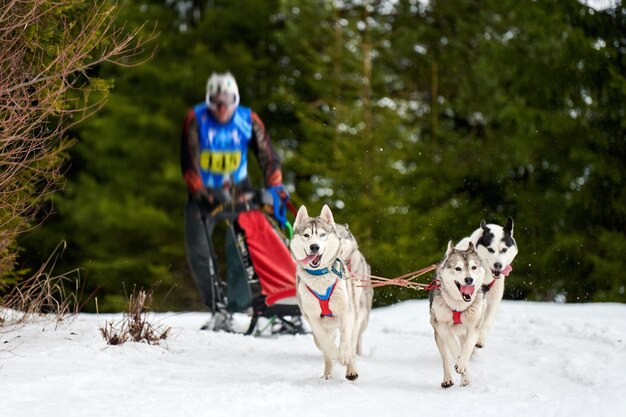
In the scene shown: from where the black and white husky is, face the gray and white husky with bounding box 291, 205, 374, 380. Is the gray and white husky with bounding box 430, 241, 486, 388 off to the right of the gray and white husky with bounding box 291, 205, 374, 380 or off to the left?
left

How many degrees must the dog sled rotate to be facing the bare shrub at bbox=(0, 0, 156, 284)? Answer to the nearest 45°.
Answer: approximately 90° to its right

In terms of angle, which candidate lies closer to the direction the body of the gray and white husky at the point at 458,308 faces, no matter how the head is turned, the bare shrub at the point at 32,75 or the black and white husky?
the bare shrub

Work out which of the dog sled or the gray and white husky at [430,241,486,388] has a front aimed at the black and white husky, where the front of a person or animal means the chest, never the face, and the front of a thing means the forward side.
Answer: the dog sled

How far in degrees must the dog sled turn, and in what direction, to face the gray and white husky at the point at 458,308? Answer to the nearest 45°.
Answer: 0° — it already faces it

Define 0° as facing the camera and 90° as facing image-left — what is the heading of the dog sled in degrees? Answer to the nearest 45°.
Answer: approximately 315°

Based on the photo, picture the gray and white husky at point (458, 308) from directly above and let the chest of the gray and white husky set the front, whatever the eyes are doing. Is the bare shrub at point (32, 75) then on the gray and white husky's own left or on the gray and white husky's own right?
on the gray and white husky's own right

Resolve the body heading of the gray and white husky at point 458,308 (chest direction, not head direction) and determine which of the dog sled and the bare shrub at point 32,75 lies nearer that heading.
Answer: the bare shrub

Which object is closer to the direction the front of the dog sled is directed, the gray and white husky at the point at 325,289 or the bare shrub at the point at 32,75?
the gray and white husky

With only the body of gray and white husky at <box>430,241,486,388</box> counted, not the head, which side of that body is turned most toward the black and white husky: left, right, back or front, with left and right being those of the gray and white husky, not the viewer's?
back

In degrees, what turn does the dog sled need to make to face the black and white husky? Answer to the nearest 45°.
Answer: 0° — it already faces it
